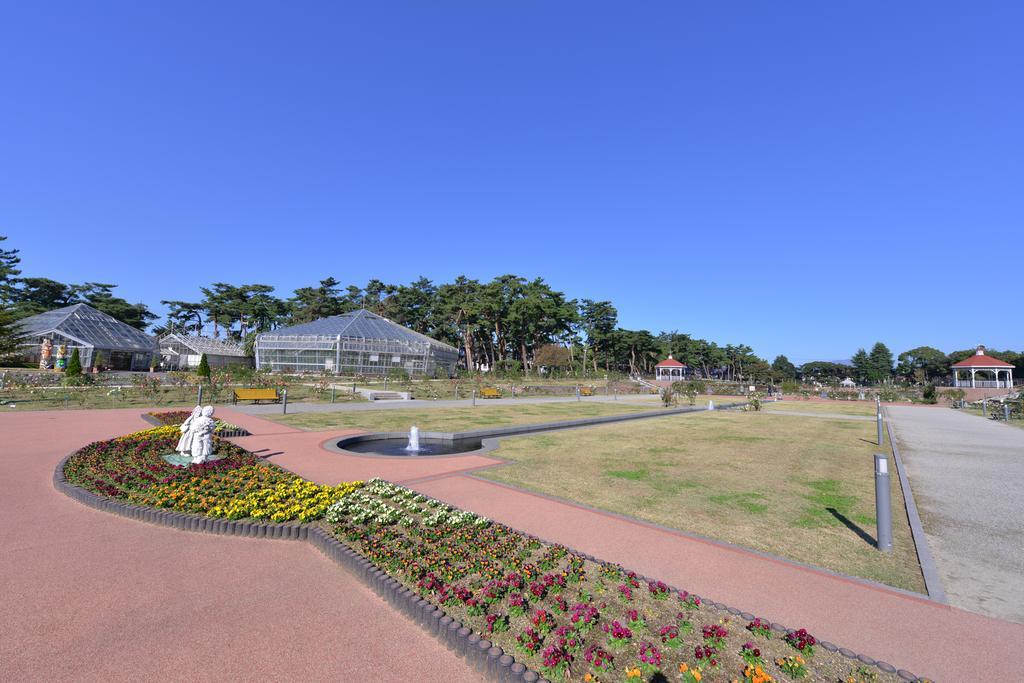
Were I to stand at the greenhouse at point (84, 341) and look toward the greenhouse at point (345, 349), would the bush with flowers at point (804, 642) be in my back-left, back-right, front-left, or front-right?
front-right

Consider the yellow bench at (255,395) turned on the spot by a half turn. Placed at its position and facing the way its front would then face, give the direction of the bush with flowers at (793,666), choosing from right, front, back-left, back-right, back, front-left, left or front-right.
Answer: back

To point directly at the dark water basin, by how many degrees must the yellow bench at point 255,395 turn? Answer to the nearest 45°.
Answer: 0° — it already faces it

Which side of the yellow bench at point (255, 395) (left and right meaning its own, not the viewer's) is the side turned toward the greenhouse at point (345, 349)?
back

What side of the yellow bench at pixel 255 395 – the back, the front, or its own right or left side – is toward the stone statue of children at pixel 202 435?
front

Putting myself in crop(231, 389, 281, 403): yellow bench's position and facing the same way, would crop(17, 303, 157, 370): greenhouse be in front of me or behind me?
behind

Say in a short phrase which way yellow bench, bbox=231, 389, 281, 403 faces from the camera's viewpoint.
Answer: facing the viewer

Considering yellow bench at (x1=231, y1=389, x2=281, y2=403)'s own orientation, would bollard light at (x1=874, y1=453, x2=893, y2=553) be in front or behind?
in front

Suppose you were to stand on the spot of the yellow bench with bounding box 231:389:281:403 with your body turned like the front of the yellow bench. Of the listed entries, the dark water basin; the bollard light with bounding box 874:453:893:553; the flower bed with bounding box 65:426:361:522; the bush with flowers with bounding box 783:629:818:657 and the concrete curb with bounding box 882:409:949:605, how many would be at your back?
0

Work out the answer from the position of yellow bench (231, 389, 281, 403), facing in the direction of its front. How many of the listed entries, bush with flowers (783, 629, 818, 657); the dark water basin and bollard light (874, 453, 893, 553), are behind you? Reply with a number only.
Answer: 0

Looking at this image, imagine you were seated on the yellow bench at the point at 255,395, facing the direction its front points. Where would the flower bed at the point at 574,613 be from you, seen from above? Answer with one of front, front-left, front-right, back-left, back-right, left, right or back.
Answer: front

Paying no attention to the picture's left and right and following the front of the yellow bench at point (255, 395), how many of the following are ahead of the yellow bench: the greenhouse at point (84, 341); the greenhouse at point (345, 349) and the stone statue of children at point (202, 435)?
1
